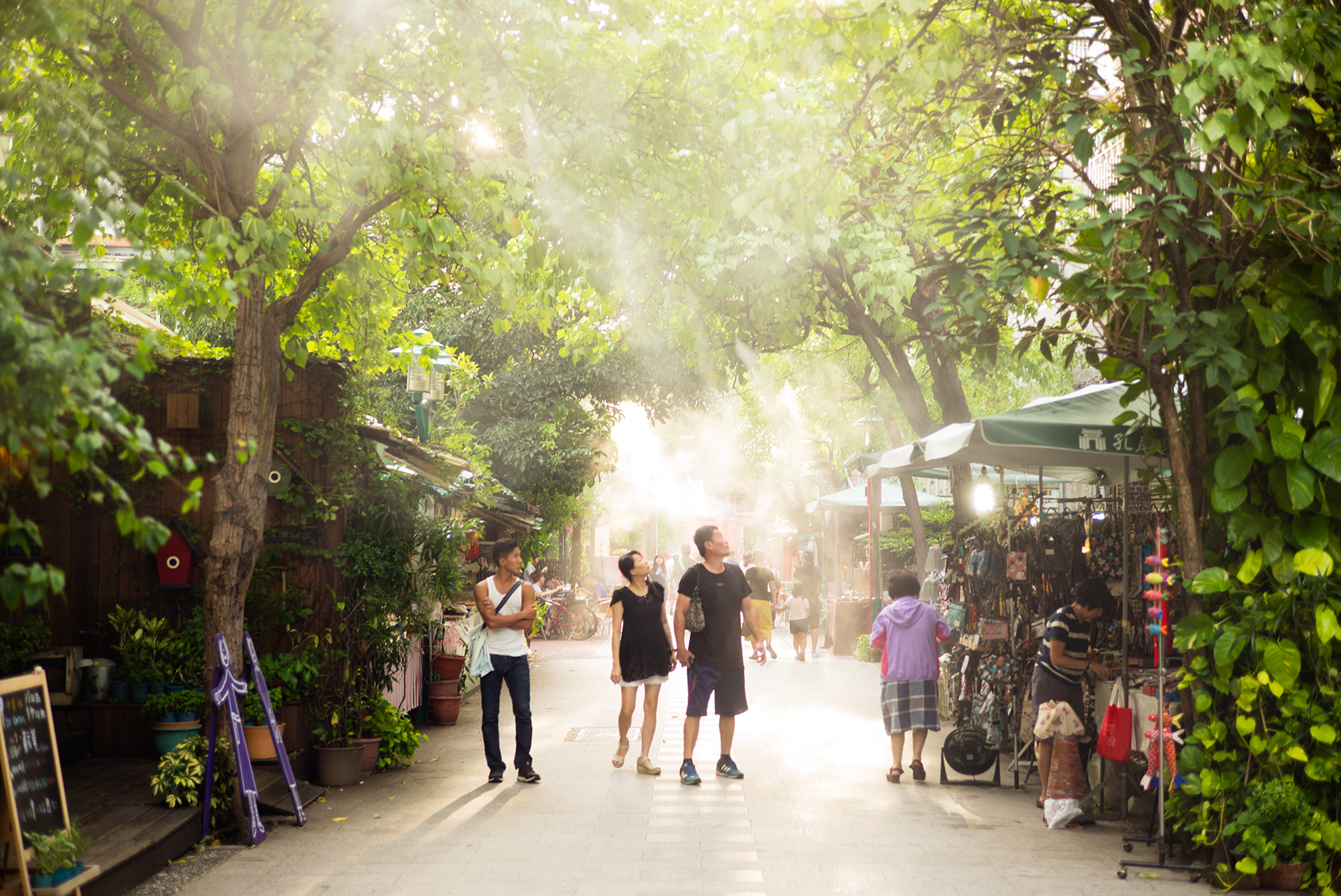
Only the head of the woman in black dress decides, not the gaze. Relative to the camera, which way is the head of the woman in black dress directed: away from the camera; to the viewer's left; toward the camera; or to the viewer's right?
to the viewer's right

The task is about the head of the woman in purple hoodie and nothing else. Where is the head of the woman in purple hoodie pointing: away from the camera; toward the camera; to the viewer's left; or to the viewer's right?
away from the camera

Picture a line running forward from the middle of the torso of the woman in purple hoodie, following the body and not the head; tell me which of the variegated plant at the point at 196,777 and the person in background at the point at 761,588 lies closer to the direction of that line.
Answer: the person in background

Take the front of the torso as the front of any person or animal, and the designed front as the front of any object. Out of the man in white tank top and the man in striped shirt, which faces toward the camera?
the man in white tank top

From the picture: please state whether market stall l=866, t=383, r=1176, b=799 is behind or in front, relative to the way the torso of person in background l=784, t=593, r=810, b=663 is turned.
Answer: behind

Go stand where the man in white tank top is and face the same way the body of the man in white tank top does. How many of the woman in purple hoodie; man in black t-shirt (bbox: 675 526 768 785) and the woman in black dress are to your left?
3

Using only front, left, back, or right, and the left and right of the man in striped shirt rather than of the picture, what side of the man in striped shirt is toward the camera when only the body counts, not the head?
right

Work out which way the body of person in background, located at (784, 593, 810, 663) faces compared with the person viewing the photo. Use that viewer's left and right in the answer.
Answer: facing away from the viewer

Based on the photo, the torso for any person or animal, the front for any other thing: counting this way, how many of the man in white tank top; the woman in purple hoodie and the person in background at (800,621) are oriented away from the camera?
2

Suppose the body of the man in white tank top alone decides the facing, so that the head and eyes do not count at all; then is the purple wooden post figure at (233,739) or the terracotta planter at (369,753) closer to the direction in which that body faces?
the purple wooden post figure

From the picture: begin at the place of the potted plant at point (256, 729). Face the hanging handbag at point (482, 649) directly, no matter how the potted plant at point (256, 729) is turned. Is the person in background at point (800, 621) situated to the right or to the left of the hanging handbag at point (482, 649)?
left

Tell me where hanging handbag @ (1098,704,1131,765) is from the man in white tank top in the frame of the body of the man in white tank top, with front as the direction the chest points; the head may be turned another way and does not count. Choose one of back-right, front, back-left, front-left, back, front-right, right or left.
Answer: front-left

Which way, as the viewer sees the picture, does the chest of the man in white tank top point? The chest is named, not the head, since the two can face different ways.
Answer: toward the camera

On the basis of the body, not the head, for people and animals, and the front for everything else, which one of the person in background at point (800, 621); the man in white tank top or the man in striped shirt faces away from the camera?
the person in background

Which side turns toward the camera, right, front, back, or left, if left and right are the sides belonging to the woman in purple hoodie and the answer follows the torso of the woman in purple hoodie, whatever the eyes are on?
back

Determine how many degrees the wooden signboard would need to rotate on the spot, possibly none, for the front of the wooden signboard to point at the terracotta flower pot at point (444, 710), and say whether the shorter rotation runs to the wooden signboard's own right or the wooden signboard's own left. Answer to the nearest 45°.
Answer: approximately 90° to the wooden signboard's own left
